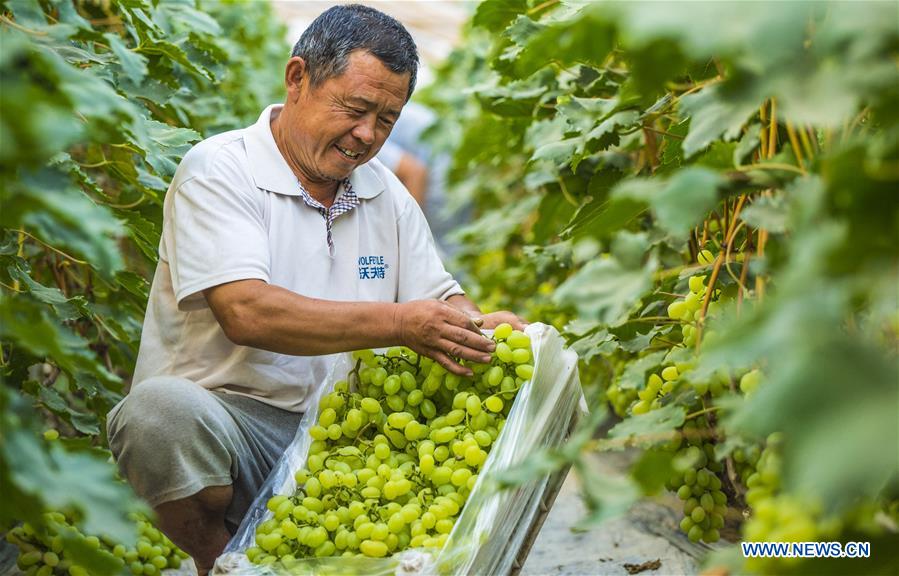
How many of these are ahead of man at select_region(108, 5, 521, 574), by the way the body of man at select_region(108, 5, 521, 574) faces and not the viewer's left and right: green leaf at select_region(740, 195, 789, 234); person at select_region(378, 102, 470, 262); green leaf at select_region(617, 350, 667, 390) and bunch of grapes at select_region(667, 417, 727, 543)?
3

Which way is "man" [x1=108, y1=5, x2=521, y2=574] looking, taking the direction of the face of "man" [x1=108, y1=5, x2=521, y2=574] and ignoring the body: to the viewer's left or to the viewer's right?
to the viewer's right

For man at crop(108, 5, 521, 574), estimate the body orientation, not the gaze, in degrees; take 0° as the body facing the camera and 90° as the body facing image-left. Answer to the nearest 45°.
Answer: approximately 315°

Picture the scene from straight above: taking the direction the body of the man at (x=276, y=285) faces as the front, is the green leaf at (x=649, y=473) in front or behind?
in front

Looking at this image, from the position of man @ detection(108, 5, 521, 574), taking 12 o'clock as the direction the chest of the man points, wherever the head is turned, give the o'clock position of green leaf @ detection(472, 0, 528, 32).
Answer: The green leaf is roughly at 9 o'clock from the man.

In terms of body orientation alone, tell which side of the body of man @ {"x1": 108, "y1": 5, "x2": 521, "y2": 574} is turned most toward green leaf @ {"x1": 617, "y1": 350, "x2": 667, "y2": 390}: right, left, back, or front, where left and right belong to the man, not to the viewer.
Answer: left

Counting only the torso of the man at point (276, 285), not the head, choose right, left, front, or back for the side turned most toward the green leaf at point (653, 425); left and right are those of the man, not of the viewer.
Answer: front

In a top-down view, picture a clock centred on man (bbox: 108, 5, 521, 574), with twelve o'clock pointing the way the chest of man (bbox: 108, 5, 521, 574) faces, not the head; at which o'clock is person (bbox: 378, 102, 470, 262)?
person (bbox: 378, 102, 470, 262) is roughly at 8 o'clock from man (bbox: 108, 5, 521, 574).

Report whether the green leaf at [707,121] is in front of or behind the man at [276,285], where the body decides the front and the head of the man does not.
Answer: in front
